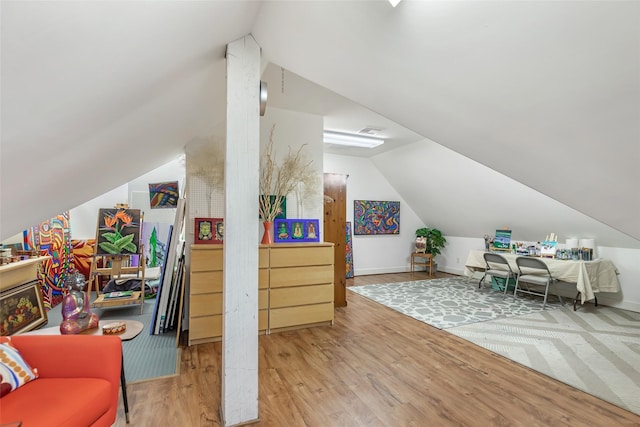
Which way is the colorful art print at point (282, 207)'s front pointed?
toward the camera

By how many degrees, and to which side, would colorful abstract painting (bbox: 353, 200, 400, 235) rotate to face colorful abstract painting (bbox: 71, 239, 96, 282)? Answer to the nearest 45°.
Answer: approximately 45° to its right

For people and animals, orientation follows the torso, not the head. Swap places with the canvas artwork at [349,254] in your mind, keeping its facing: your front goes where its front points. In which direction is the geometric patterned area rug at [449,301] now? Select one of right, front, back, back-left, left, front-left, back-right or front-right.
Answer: front-left

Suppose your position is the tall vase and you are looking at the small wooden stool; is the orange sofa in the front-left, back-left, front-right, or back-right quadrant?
back-right

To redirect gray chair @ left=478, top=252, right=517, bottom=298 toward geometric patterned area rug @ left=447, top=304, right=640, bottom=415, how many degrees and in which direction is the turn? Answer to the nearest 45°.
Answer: approximately 135° to its right

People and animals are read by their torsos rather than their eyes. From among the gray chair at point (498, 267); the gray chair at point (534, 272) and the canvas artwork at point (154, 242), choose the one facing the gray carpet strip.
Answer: the canvas artwork

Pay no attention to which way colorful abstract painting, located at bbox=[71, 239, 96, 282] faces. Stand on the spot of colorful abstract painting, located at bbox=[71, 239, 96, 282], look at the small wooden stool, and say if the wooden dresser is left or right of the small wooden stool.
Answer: right

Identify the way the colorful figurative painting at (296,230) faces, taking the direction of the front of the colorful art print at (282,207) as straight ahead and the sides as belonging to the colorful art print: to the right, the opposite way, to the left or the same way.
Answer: the same way

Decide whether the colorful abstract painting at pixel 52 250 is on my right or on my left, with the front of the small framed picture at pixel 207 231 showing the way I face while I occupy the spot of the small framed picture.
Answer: on my right

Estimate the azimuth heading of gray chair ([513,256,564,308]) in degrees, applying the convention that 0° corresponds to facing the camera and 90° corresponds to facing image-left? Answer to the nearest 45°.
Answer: approximately 225°

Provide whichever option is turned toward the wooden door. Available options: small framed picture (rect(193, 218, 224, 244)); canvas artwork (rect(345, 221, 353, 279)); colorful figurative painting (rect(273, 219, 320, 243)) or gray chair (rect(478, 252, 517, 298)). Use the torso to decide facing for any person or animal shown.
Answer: the canvas artwork

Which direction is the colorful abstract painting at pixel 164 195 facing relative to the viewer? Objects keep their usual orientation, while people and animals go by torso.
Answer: toward the camera

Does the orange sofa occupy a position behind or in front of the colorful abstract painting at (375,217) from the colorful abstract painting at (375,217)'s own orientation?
in front

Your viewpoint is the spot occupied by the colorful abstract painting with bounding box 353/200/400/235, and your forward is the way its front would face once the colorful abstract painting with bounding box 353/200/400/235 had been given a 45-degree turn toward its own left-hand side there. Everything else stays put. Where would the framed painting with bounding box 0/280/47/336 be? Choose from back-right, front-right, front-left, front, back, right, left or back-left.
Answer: right

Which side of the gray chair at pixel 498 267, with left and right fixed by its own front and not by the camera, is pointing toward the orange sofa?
back

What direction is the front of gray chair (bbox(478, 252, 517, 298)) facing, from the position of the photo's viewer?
facing away from the viewer and to the right of the viewer
